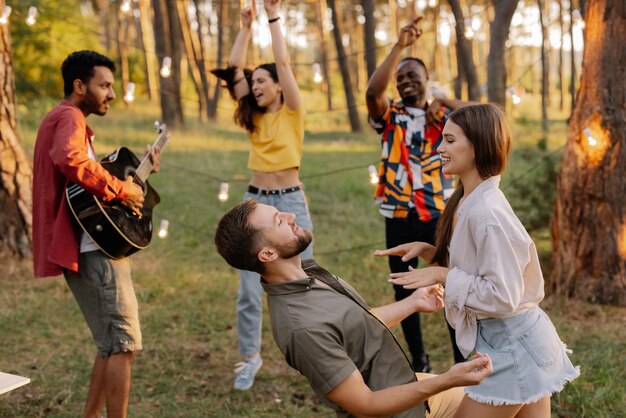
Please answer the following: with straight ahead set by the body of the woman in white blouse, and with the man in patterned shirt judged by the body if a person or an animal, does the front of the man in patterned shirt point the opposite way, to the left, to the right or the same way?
to the left

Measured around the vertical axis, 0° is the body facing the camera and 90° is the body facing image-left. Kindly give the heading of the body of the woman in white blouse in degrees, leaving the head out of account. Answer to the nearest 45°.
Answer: approximately 90°

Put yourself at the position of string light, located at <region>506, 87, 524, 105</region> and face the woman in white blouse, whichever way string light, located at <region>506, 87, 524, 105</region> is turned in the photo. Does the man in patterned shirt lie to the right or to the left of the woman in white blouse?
right

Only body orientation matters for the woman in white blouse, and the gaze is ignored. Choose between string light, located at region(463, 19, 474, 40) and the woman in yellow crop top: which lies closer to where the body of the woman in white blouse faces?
the woman in yellow crop top

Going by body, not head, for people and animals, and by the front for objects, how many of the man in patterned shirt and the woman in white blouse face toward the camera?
1

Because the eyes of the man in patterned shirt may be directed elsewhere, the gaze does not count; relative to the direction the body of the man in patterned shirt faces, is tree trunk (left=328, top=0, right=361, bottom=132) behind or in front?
behind

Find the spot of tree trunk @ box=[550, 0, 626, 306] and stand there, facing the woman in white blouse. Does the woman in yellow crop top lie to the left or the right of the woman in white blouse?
right

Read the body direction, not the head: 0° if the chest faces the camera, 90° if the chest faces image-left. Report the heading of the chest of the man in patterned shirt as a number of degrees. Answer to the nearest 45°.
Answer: approximately 0°

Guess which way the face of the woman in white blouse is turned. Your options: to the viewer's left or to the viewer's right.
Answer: to the viewer's left
